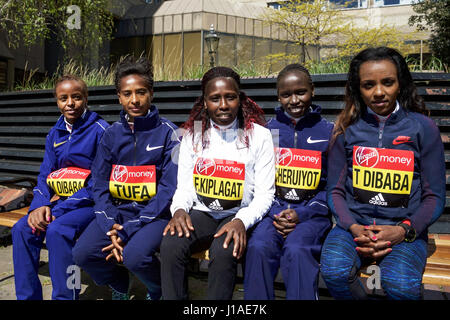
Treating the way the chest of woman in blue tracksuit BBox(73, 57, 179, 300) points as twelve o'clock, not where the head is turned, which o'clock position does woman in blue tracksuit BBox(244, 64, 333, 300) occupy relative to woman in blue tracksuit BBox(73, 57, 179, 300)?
woman in blue tracksuit BBox(244, 64, 333, 300) is roughly at 10 o'clock from woman in blue tracksuit BBox(73, 57, 179, 300).

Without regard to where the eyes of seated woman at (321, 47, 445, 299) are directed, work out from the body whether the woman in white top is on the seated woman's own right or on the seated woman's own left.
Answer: on the seated woman's own right

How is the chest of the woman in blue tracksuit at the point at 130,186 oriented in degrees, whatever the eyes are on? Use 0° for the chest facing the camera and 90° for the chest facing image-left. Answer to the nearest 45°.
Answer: approximately 0°

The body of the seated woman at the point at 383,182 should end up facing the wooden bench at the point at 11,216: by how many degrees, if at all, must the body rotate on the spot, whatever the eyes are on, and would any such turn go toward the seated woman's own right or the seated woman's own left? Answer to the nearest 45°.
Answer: approximately 90° to the seated woman's own right

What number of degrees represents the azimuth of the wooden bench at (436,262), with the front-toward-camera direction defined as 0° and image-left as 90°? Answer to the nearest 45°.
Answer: approximately 0°
